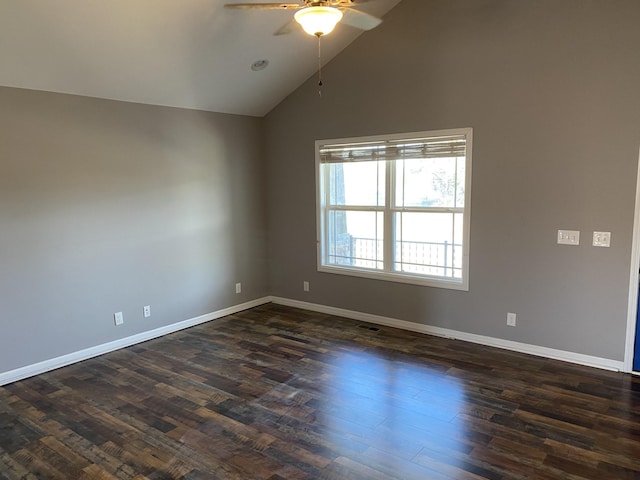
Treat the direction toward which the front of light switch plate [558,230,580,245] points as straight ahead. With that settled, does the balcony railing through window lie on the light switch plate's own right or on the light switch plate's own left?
on the light switch plate's own right

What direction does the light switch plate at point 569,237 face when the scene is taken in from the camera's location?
facing the viewer

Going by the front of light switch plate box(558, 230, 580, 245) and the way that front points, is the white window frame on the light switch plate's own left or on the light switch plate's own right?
on the light switch plate's own right

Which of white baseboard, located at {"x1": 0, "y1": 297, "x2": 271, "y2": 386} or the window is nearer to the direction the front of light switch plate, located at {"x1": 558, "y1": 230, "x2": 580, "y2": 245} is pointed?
the white baseboard

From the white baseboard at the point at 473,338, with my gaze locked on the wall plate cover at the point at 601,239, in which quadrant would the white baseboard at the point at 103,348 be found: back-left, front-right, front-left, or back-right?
back-right

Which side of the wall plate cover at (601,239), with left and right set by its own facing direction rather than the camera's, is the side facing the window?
right

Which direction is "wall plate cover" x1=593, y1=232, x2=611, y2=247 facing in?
toward the camera

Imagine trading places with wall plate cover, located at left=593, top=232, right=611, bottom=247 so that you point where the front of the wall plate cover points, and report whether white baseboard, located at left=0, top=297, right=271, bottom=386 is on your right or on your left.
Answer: on your right

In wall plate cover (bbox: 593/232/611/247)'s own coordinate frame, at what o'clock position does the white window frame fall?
The white window frame is roughly at 3 o'clock from the wall plate cover.

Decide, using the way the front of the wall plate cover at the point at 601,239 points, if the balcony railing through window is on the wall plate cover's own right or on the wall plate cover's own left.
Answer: on the wall plate cover's own right

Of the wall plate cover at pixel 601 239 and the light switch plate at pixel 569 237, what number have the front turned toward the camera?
2

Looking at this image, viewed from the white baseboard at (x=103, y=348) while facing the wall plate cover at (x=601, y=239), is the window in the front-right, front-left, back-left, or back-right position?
front-left

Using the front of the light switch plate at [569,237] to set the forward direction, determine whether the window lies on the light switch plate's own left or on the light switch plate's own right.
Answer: on the light switch plate's own right
